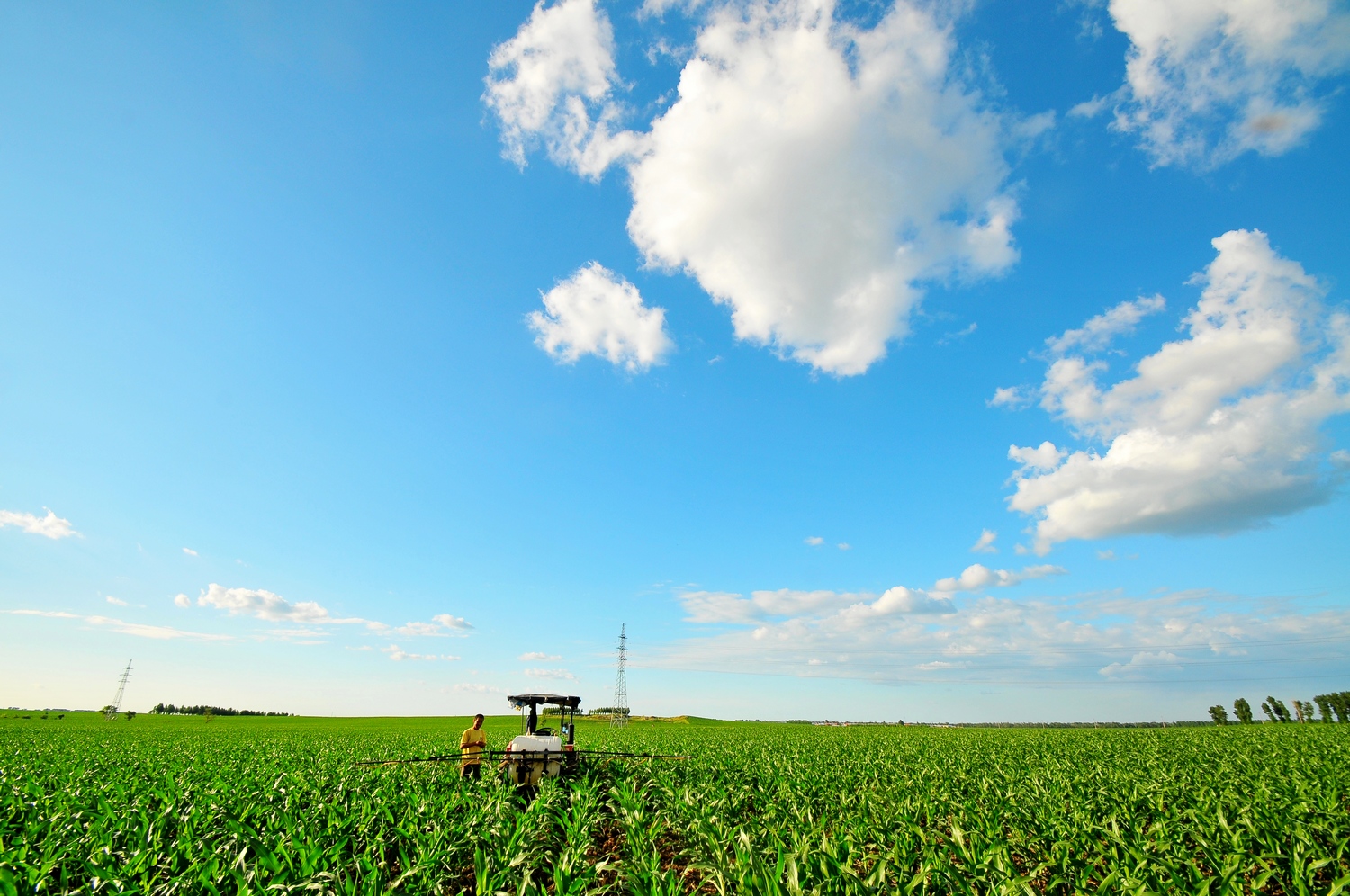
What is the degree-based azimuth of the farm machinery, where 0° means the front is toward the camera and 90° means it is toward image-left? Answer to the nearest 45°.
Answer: approximately 180°
